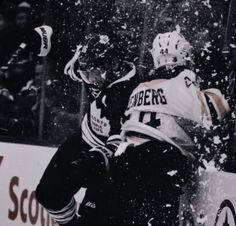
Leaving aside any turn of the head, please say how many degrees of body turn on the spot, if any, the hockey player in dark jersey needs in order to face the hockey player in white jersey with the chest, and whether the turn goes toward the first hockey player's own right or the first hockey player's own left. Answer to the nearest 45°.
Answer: approximately 90° to the first hockey player's own left

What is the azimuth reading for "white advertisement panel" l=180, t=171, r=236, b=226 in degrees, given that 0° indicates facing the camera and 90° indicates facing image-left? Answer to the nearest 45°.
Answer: approximately 0°

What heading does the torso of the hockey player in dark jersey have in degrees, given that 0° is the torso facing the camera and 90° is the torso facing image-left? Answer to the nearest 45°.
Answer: approximately 45°

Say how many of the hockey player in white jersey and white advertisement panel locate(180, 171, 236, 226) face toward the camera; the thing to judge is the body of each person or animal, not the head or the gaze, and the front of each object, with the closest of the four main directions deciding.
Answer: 1

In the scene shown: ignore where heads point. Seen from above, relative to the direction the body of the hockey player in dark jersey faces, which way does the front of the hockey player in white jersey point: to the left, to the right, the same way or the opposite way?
the opposite way

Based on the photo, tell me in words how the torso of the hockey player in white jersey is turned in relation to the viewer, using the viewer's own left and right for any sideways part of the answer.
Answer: facing away from the viewer and to the right of the viewer

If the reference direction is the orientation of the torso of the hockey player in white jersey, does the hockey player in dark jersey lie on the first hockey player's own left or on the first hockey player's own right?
on the first hockey player's own left
